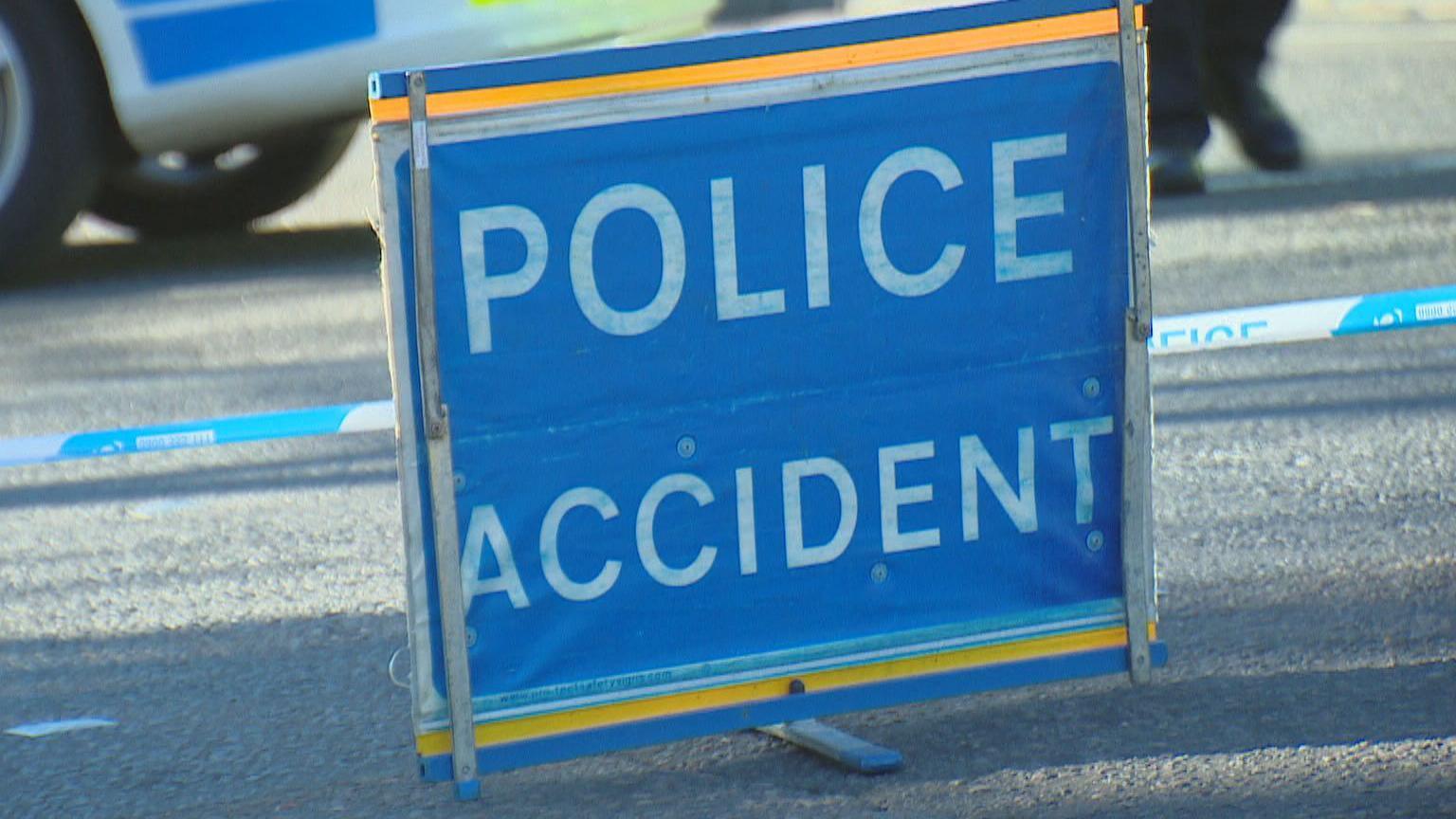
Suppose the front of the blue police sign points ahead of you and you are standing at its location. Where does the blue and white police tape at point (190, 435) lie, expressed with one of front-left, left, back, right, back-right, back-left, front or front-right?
back-right

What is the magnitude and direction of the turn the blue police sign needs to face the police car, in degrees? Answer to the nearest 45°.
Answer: approximately 135° to its right

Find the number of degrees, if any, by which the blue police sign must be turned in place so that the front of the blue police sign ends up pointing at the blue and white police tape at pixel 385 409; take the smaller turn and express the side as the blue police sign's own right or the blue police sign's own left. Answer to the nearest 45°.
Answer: approximately 135° to the blue police sign's own right

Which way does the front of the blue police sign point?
toward the camera
